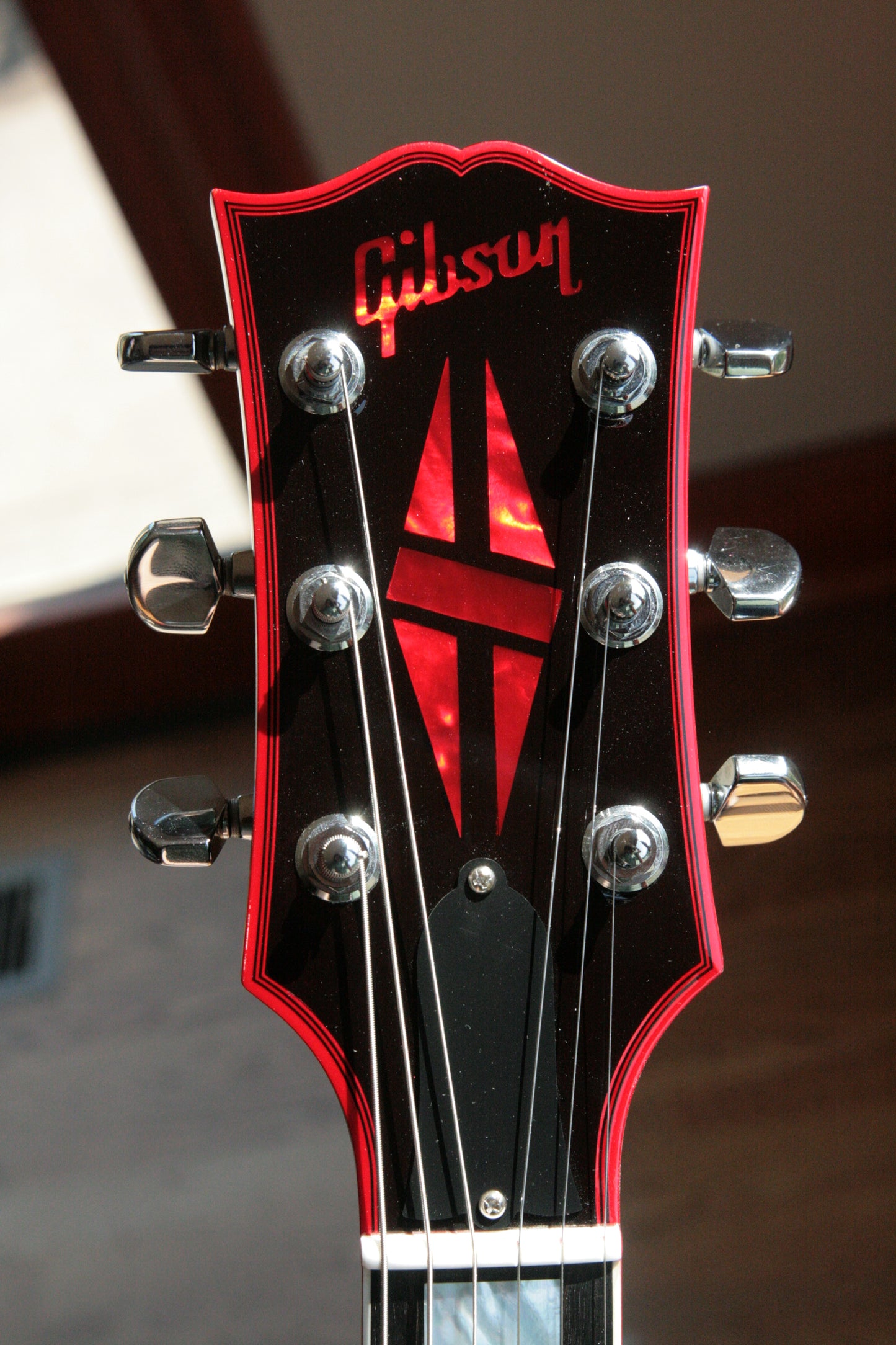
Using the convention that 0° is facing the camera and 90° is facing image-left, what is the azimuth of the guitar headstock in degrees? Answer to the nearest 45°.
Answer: approximately 0°

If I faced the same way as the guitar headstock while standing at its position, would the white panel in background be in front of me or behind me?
behind
